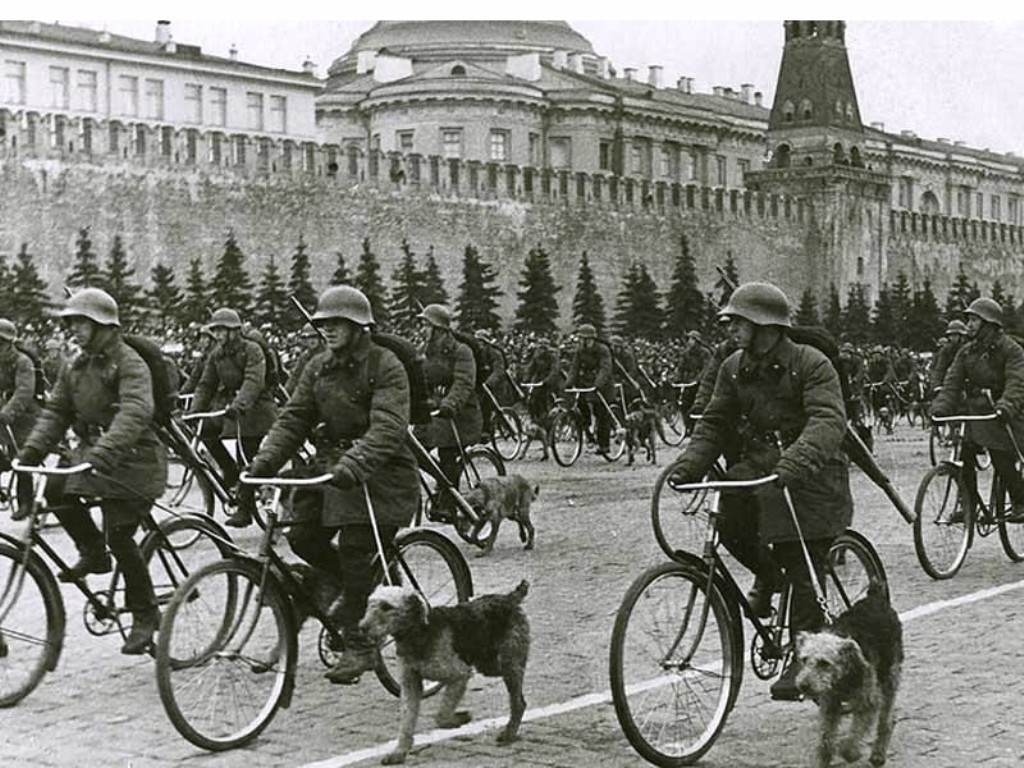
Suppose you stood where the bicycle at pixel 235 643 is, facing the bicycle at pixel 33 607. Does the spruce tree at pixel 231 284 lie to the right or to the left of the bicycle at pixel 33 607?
right

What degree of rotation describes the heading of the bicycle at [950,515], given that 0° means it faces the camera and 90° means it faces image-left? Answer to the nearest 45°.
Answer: approximately 45°

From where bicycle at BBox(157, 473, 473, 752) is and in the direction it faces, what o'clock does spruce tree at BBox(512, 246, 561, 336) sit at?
The spruce tree is roughly at 5 o'clock from the bicycle.

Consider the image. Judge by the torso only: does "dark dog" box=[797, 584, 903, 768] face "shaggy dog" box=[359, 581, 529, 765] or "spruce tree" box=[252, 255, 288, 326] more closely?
the shaggy dog

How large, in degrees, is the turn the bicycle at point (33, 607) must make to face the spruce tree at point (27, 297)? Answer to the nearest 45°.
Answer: approximately 135° to its right

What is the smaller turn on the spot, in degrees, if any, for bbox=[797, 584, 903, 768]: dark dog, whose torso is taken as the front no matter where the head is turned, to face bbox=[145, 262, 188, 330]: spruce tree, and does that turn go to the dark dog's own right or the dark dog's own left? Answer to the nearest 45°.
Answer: approximately 90° to the dark dog's own right

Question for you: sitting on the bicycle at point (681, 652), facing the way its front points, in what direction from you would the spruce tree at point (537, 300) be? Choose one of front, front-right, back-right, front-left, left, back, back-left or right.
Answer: back-right

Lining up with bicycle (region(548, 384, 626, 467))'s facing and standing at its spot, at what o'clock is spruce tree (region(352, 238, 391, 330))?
The spruce tree is roughly at 4 o'clock from the bicycle.

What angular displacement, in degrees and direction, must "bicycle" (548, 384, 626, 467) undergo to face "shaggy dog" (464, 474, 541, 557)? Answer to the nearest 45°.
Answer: approximately 45° to its left

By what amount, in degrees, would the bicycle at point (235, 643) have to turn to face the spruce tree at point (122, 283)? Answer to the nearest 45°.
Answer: approximately 135° to its right

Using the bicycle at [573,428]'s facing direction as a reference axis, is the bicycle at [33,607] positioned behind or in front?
in front
